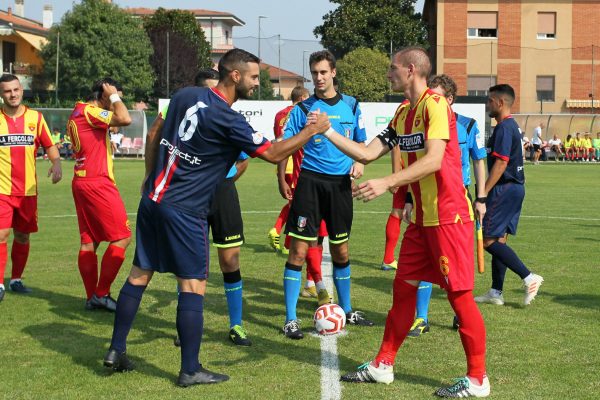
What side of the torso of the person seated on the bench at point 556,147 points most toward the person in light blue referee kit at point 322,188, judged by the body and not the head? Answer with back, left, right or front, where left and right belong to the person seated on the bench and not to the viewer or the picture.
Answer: front

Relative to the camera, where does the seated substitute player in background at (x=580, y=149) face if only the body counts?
toward the camera

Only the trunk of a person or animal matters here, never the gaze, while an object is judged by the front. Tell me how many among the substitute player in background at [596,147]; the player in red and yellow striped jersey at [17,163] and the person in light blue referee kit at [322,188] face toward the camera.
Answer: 3

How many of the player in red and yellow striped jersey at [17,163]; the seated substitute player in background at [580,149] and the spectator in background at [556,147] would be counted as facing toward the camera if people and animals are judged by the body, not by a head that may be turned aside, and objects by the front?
3

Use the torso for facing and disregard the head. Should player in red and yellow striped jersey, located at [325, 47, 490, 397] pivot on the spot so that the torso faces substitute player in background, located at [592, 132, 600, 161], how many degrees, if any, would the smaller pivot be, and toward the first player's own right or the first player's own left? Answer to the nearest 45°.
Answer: approximately 135° to the first player's own right

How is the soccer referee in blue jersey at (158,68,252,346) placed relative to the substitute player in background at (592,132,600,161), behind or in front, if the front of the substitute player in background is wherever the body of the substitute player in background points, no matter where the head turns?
in front

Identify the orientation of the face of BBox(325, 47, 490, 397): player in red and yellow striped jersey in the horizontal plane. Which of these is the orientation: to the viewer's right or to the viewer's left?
to the viewer's left

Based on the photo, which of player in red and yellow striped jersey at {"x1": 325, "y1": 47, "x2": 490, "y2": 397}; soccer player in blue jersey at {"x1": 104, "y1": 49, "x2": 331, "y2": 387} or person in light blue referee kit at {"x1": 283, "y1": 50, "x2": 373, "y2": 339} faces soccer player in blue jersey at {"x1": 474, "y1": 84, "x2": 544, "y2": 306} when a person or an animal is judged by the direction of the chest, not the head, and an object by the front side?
soccer player in blue jersey at {"x1": 104, "y1": 49, "x2": 331, "y2": 387}

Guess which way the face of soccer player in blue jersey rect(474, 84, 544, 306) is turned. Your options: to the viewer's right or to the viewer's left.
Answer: to the viewer's left

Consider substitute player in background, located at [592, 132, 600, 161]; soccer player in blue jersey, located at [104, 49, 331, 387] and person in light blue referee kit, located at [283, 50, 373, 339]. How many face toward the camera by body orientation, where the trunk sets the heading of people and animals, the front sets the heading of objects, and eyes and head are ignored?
2

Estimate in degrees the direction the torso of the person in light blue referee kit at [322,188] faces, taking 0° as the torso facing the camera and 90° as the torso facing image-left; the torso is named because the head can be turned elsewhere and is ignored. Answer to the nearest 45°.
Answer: approximately 0°

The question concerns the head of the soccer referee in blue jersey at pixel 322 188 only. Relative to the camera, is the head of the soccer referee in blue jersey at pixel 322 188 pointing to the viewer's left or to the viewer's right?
to the viewer's left

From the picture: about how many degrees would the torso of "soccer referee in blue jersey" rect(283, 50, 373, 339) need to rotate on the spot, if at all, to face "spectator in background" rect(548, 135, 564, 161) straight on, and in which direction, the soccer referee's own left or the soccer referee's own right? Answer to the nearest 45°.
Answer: approximately 180°

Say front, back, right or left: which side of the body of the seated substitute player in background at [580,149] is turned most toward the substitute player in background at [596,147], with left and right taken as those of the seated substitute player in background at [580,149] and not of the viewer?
left

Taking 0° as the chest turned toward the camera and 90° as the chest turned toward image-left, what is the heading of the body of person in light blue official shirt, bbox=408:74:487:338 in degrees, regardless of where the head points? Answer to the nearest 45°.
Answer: approximately 45°

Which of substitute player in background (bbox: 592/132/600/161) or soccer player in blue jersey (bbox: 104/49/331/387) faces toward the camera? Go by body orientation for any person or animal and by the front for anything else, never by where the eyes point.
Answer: the substitute player in background

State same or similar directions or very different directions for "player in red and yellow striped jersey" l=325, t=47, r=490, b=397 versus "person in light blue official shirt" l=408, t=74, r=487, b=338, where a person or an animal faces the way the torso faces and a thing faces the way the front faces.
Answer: same or similar directions

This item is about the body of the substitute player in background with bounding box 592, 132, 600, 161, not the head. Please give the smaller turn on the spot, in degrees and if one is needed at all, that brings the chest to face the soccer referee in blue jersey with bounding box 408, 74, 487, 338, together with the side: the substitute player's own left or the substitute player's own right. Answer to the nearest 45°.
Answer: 0° — they already face them

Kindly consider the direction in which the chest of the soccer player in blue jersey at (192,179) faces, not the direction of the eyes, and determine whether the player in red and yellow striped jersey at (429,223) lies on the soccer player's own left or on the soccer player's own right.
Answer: on the soccer player's own right
